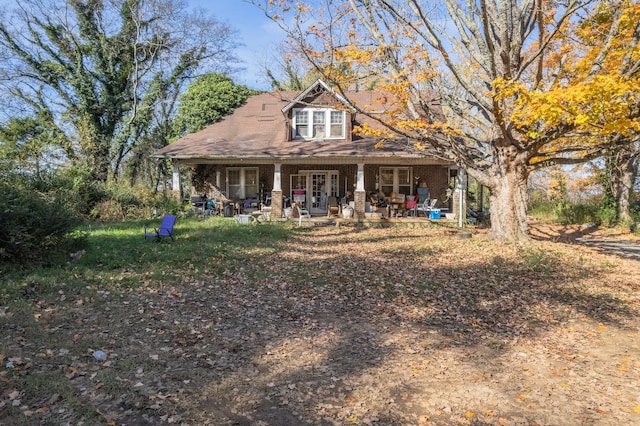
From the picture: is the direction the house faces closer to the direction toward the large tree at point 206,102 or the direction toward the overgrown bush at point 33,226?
the overgrown bush

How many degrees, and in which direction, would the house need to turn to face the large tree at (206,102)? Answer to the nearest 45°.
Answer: approximately 135° to its right

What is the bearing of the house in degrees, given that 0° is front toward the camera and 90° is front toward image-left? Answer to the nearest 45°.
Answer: approximately 0°

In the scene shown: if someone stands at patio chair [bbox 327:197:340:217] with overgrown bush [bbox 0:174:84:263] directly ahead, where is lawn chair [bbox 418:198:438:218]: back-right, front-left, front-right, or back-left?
back-left

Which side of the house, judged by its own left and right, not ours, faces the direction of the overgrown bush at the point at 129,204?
right
